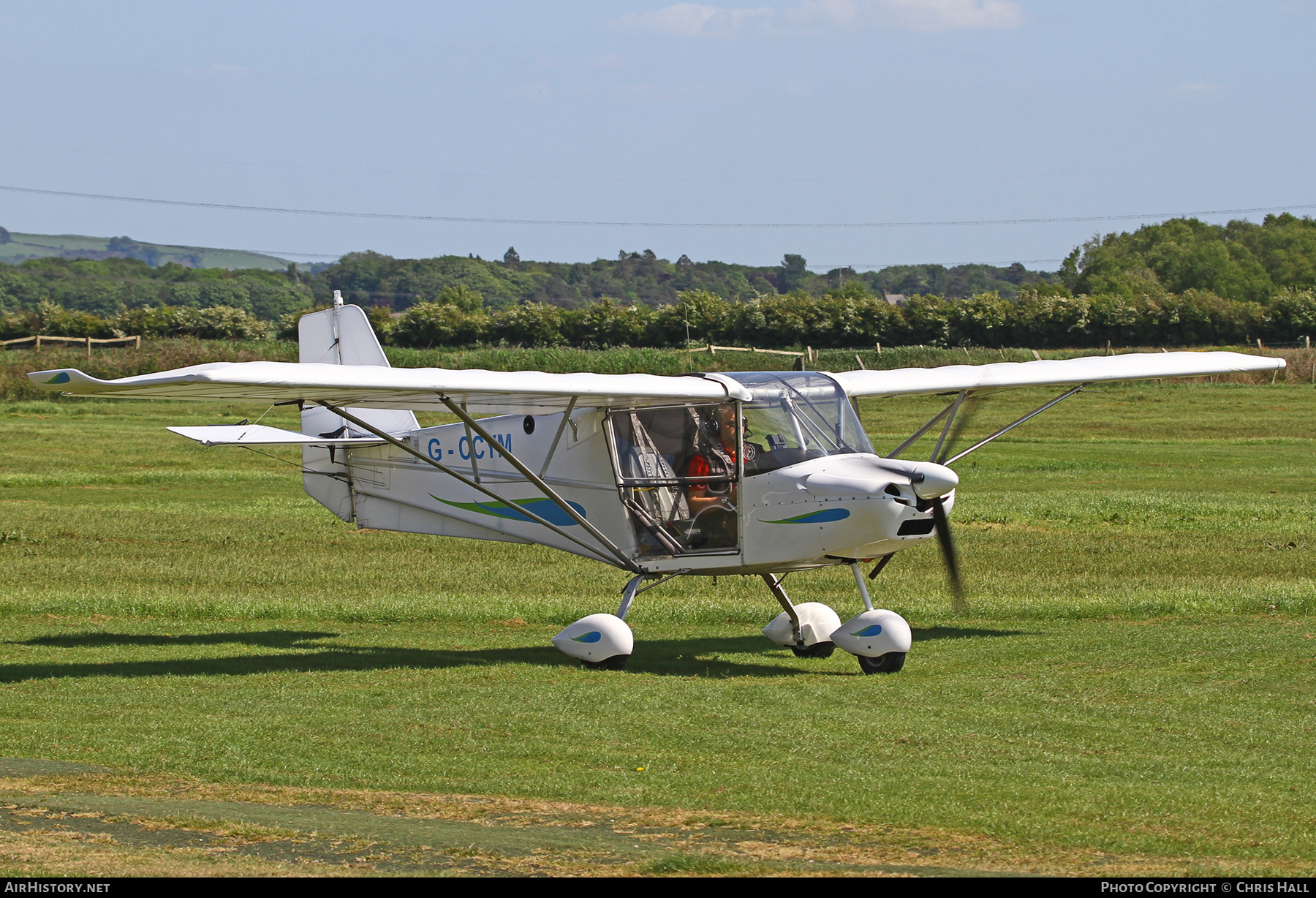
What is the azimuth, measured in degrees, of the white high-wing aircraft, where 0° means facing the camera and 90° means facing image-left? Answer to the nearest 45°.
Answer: approximately 315°

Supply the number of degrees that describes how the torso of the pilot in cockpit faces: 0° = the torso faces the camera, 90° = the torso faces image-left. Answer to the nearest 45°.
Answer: approximately 315°

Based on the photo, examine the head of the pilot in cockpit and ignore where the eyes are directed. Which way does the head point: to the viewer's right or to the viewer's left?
to the viewer's right
